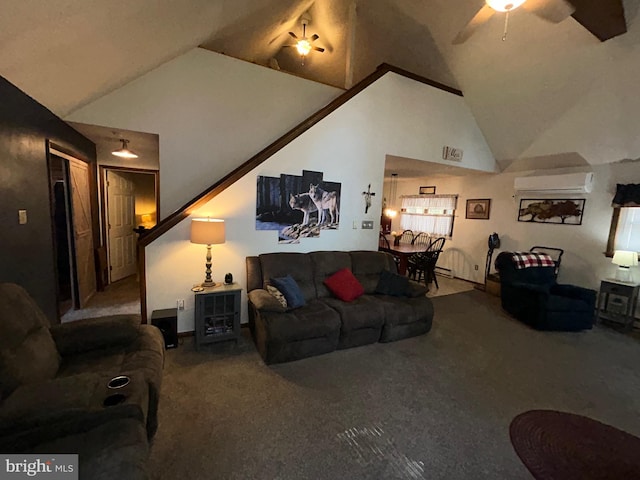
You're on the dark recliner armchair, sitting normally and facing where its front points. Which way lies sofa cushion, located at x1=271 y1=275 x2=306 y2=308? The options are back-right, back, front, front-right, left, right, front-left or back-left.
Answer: right

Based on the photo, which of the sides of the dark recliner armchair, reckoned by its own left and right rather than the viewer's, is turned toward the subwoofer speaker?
right

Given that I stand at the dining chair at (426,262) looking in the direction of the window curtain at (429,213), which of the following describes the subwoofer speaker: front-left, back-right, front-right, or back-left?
back-left

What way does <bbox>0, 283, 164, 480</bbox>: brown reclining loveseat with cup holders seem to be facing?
to the viewer's right

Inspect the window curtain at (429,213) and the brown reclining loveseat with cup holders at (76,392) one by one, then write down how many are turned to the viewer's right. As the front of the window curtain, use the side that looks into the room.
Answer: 1

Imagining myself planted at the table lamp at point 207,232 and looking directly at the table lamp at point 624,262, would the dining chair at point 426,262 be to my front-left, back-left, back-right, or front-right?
front-left

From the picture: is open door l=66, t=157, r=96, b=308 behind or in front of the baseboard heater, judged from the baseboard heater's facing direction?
in front

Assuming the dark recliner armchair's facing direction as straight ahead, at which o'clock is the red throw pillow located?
The red throw pillow is roughly at 3 o'clock from the dark recliner armchair.

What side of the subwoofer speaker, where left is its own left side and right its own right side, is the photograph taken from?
front

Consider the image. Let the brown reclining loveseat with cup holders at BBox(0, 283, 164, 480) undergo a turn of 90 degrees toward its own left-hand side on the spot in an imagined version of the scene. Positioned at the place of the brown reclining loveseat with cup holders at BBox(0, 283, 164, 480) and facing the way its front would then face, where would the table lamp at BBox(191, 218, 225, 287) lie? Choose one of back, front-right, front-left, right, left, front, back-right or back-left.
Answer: front-right

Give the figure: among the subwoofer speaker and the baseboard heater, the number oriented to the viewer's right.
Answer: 0

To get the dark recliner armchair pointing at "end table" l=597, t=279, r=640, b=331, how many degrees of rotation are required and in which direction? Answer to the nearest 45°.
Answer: approximately 90° to its left

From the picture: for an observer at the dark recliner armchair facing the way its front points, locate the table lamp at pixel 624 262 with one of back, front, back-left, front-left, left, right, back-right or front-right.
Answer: left
